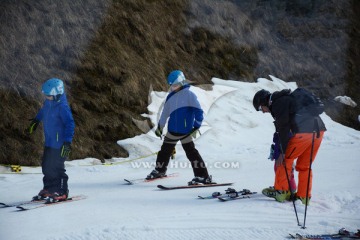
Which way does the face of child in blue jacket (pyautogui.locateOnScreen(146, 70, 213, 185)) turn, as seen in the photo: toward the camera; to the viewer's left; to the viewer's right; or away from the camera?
to the viewer's left

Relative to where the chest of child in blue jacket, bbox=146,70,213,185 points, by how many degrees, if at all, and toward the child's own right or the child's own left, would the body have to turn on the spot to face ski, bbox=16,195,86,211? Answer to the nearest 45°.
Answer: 0° — they already face it

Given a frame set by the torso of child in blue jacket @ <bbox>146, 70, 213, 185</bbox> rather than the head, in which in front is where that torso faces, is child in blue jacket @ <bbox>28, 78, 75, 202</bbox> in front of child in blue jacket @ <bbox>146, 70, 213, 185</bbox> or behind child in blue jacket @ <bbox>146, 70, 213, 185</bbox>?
in front

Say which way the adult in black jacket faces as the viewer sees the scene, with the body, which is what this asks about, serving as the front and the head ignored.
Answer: to the viewer's left

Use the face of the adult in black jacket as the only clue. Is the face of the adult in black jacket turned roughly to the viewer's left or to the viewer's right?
to the viewer's left

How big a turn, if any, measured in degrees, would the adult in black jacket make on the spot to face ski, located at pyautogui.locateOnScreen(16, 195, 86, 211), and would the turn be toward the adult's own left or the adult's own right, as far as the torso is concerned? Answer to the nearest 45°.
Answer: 0° — they already face it

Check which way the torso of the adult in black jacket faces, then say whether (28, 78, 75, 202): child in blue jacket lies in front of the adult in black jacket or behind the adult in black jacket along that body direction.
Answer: in front

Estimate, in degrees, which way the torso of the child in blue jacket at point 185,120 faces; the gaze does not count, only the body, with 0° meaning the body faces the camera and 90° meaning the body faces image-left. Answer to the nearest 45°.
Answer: approximately 45°
